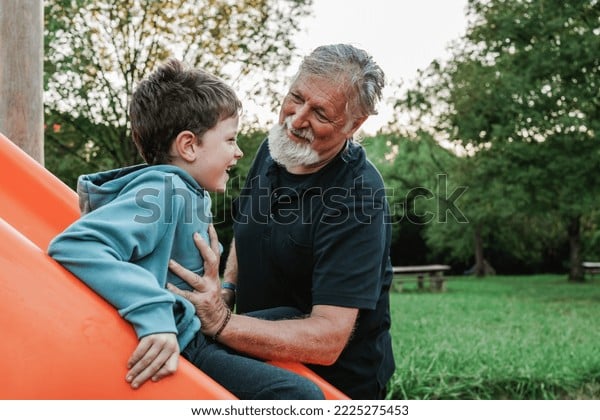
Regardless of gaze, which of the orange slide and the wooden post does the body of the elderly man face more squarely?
the orange slide

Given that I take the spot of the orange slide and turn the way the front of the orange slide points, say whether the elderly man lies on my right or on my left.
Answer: on my left

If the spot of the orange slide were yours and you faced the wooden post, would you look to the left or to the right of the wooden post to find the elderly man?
right

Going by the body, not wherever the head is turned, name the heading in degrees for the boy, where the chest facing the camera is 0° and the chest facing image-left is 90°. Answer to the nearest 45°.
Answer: approximately 270°

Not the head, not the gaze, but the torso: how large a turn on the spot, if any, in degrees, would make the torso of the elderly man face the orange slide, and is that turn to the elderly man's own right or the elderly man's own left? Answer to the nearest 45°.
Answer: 0° — they already face it

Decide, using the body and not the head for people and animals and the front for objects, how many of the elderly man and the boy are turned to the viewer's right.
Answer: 1

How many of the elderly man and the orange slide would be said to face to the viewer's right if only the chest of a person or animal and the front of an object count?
1

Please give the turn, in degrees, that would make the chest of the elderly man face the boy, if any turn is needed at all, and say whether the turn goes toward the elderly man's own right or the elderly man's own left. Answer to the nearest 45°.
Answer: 0° — they already face them

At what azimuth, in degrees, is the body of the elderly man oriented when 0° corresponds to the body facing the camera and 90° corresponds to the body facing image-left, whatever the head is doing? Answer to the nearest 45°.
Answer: approximately 45°

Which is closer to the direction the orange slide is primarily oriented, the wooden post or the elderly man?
the elderly man

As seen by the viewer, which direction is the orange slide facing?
to the viewer's right

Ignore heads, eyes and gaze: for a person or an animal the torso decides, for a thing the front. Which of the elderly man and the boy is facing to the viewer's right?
the boy

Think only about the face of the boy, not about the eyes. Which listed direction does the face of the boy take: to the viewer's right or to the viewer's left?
to the viewer's right
